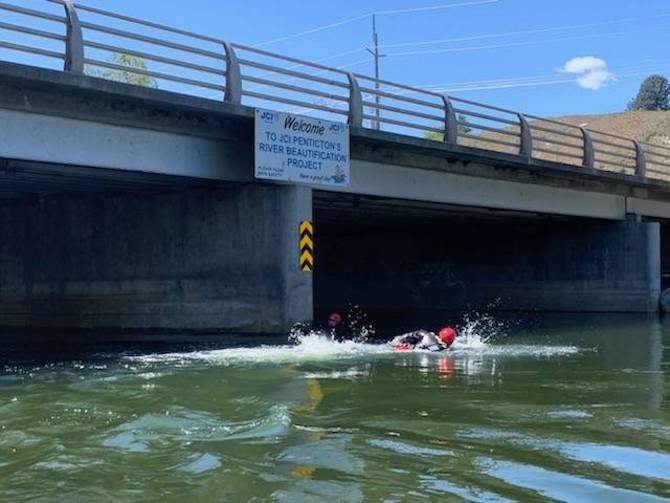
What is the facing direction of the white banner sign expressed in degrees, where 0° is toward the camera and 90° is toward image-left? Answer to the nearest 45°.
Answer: approximately 315°
